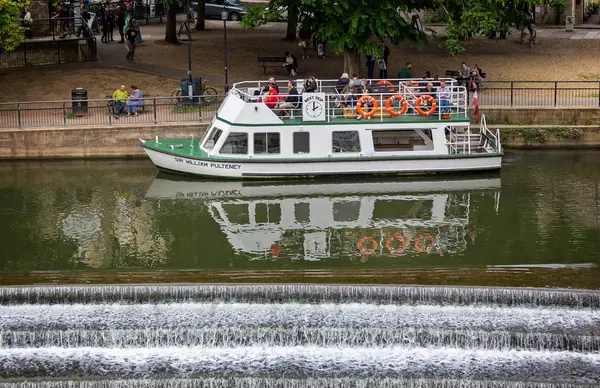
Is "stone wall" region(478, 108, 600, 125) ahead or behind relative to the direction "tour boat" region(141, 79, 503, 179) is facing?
behind

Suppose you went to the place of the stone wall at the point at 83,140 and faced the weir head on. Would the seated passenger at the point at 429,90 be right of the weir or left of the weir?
left

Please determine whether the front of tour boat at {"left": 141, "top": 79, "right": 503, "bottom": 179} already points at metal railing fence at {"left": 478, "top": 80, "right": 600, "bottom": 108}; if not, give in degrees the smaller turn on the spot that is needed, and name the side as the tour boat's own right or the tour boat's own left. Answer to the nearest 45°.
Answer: approximately 135° to the tour boat's own right

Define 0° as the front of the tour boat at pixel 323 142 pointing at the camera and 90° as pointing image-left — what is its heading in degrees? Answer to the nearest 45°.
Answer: approximately 90°
